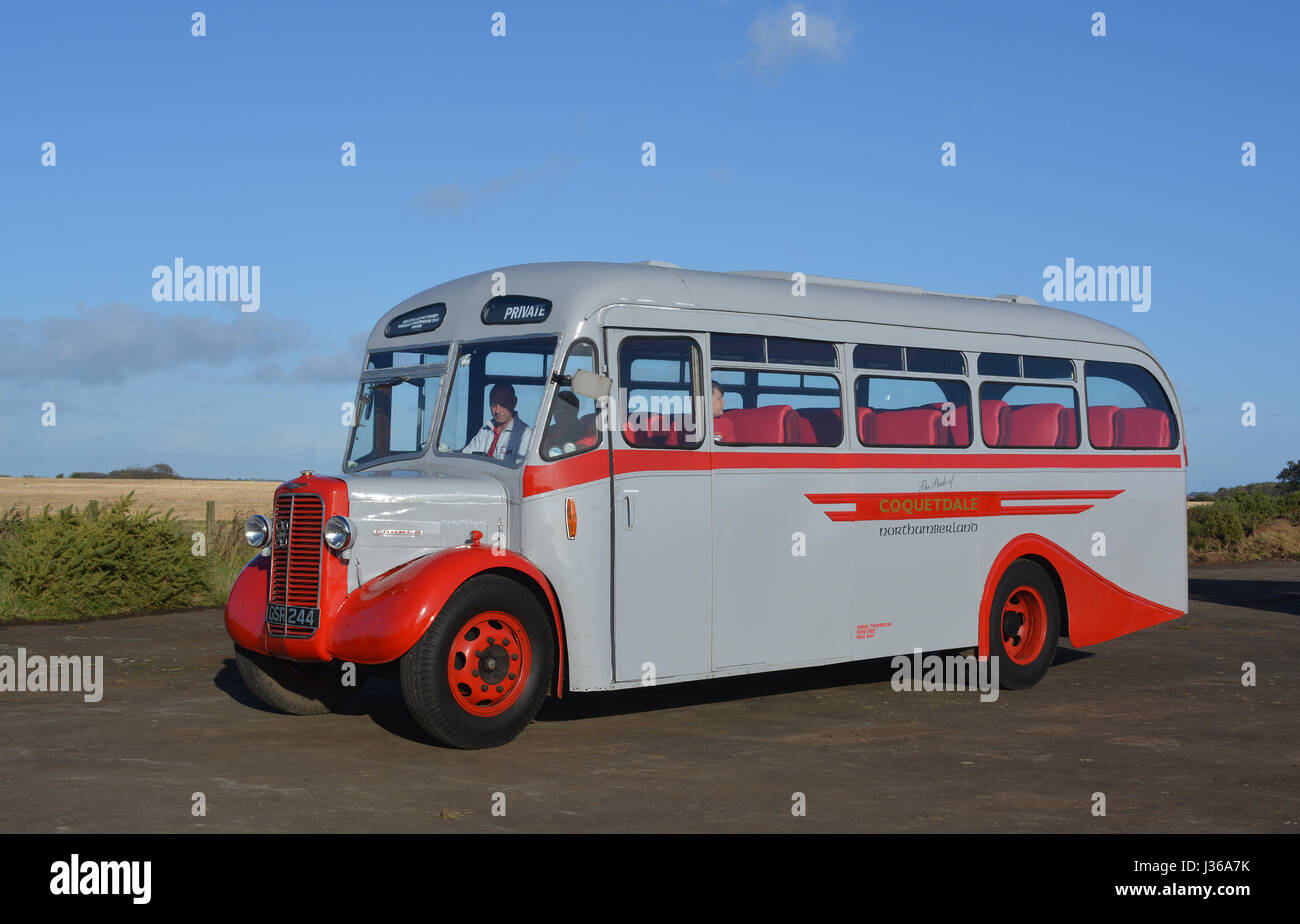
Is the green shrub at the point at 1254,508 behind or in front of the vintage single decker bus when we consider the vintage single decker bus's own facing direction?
behind

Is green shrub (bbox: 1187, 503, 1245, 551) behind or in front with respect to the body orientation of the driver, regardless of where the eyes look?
behind

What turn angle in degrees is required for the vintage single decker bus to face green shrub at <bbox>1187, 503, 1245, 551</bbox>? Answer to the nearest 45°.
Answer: approximately 180°

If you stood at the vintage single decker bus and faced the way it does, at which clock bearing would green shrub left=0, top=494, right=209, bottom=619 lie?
The green shrub is roughly at 3 o'clock from the vintage single decker bus.

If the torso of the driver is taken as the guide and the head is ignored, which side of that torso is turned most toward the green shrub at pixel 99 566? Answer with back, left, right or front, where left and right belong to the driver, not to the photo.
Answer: right

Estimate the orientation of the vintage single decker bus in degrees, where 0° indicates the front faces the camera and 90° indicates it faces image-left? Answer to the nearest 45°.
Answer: approximately 45°

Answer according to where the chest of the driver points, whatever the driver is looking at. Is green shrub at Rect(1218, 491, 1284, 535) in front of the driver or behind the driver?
behind
